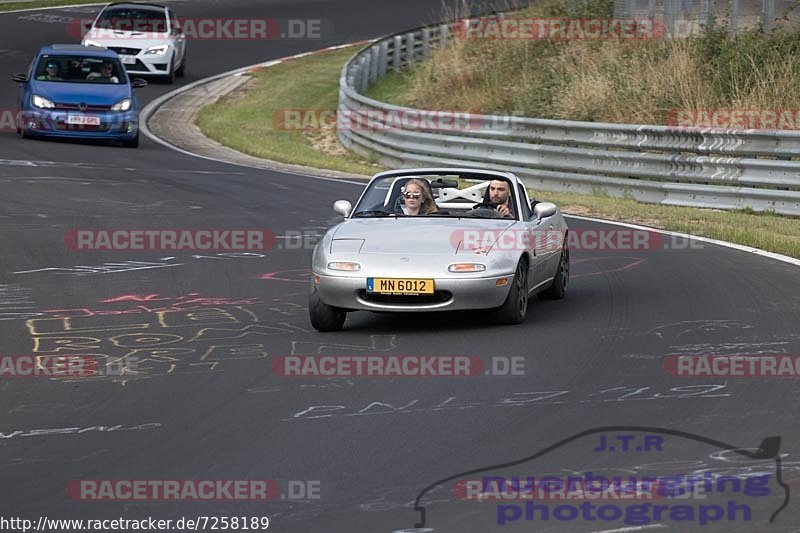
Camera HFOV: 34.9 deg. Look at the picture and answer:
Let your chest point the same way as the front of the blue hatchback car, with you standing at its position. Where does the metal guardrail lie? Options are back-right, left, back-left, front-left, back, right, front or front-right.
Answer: front-left

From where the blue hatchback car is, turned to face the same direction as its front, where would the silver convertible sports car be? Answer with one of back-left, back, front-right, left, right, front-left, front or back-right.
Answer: front

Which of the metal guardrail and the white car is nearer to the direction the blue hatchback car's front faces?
the metal guardrail

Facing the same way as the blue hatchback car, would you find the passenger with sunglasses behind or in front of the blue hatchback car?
in front

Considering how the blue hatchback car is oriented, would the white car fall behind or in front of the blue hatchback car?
behind

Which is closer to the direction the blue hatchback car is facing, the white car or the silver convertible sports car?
the silver convertible sports car

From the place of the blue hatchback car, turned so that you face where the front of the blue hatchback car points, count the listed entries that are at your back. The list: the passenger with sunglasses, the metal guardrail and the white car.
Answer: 1

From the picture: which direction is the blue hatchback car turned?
toward the camera

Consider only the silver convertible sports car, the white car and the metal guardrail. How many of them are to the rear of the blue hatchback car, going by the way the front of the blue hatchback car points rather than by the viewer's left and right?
1

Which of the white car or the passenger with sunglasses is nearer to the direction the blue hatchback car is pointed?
the passenger with sunglasses
